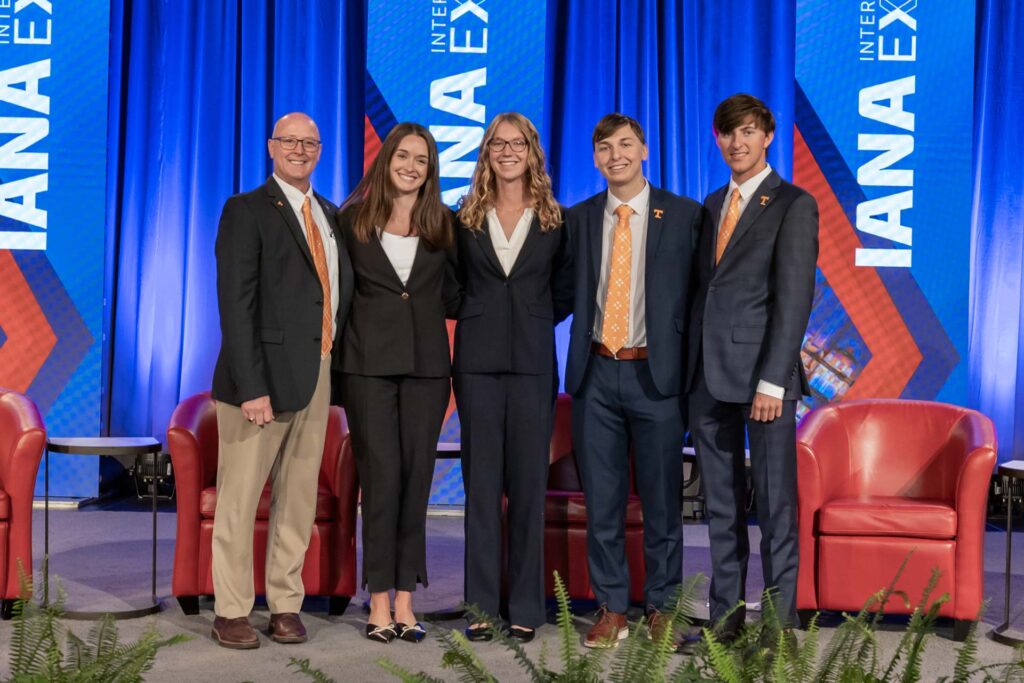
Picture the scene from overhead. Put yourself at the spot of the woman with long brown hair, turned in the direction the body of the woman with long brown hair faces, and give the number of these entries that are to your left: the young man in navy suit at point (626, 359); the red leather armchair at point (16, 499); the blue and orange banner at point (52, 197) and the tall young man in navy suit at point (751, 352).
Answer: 2

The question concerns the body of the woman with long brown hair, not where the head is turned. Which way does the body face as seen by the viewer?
toward the camera

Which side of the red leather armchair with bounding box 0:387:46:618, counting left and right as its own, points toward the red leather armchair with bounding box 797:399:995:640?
left

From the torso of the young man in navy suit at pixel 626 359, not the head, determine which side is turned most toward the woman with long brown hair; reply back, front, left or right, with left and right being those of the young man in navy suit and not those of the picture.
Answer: right

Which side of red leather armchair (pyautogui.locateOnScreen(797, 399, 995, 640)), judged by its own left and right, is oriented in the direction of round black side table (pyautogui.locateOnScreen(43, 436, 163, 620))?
right

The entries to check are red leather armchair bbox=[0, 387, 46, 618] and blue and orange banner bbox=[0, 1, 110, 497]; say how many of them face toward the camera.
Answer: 2

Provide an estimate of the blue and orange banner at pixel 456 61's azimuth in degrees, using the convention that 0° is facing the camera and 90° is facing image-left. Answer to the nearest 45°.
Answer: approximately 0°

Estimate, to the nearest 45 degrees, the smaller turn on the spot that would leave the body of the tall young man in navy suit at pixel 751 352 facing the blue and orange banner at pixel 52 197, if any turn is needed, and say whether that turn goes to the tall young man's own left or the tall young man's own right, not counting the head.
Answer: approximately 90° to the tall young man's own right

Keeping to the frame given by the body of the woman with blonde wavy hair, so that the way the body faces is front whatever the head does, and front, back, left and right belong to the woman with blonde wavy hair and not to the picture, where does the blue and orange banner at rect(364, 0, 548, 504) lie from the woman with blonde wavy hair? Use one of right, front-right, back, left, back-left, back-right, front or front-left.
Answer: back

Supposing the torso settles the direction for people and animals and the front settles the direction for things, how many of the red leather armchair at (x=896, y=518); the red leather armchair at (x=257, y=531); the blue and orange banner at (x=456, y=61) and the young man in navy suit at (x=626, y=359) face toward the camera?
4

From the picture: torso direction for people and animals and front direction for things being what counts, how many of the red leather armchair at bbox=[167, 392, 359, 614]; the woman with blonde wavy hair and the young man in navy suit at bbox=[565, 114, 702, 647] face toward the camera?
3

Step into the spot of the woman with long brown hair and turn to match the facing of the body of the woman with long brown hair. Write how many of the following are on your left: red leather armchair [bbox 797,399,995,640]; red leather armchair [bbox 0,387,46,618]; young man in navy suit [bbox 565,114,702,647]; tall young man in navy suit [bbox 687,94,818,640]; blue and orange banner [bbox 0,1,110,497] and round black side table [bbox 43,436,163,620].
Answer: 3

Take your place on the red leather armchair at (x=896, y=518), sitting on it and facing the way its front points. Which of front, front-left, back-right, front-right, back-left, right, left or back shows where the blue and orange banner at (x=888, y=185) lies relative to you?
back
